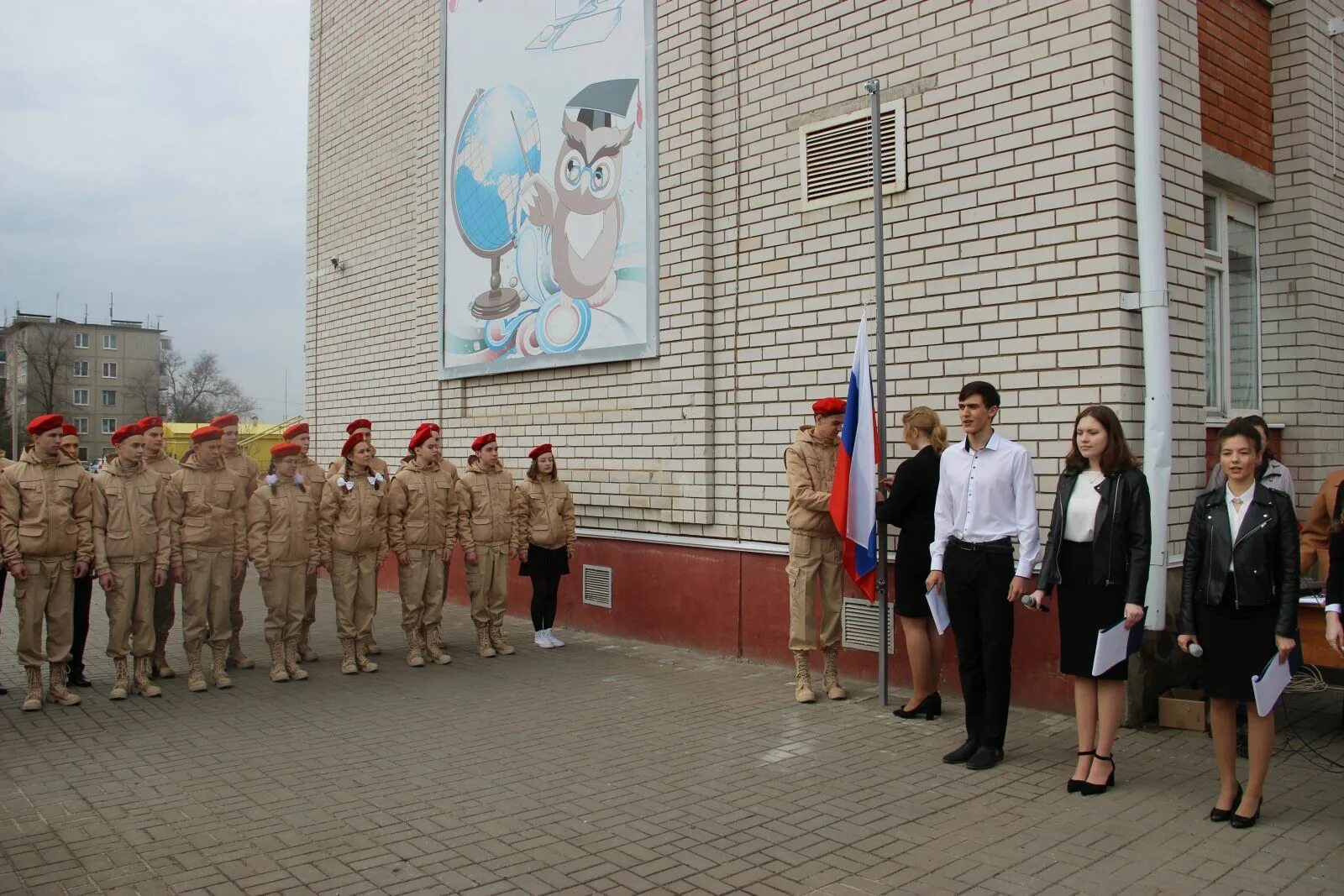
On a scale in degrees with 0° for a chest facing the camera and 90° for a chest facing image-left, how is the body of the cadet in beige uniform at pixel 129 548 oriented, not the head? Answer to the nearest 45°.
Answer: approximately 0°

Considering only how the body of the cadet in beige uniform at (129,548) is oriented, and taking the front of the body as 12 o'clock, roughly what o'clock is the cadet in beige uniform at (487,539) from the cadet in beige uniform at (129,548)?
the cadet in beige uniform at (487,539) is roughly at 9 o'clock from the cadet in beige uniform at (129,548).

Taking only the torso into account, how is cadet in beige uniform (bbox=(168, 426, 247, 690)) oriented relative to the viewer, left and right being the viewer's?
facing the viewer

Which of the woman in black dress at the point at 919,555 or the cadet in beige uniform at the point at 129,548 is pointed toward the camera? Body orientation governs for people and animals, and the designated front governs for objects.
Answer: the cadet in beige uniform

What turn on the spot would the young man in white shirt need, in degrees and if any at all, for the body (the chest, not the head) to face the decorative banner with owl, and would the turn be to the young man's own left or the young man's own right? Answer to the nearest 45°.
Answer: approximately 90° to the young man's own right

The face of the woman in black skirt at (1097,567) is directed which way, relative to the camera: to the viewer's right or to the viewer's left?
to the viewer's left

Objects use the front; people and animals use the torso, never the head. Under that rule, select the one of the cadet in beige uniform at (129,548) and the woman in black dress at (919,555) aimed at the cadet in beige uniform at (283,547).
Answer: the woman in black dress

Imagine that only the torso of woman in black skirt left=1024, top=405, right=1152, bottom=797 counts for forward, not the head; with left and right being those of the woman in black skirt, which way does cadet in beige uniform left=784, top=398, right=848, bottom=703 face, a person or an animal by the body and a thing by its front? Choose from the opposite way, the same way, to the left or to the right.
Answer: to the left

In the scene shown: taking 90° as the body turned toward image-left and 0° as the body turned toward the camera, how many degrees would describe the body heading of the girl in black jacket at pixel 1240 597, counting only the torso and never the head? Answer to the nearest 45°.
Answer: approximately 0°

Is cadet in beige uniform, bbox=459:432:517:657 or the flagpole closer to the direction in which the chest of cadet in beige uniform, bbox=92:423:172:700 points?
the flagpole

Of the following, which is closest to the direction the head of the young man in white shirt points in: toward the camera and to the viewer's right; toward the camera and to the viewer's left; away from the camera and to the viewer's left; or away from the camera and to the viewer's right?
toward the camera and to the viewer's left

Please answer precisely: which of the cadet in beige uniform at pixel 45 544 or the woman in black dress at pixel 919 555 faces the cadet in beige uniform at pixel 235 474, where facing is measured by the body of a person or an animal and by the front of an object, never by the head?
the woman in black dress

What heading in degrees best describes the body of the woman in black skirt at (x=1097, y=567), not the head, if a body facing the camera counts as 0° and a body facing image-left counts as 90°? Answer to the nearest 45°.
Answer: approximately 45°
